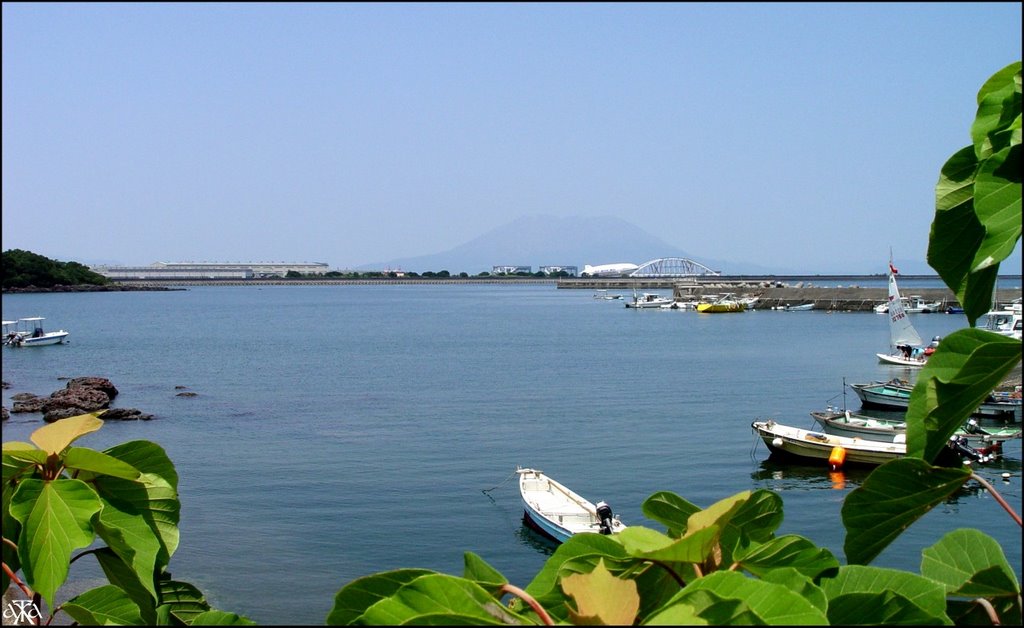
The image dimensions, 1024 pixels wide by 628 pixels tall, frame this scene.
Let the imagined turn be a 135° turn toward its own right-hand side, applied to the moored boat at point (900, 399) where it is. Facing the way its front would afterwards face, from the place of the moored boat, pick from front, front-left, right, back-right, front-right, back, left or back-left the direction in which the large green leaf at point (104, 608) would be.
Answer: back-right

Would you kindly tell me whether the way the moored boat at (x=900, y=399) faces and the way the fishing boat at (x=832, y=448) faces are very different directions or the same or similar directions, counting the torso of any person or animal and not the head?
same or similar directions

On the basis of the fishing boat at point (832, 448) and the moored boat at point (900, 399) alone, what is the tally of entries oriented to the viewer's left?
2

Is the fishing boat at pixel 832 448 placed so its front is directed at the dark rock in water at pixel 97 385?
yes

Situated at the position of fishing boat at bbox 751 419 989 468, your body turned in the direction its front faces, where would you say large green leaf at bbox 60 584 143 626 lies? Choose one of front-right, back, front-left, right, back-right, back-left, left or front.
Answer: left

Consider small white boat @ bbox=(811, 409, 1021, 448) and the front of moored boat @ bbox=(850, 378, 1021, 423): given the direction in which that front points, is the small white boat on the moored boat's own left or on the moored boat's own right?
on the moored boat's own left

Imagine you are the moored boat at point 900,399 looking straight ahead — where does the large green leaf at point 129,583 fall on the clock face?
The large green leaf is roughly at 9 o'clock from the moored boat.

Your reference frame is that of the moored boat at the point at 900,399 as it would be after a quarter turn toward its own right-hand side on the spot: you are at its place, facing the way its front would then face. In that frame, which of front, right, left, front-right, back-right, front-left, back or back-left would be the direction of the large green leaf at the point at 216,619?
back

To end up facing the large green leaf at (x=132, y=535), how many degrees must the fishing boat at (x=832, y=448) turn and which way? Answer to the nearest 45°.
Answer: approximately 90° to its left

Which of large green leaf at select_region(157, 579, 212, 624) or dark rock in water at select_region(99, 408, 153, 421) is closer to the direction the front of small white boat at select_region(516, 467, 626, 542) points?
the dark rock in water

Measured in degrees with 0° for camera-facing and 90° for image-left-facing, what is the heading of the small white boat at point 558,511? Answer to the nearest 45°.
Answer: approximately 135°

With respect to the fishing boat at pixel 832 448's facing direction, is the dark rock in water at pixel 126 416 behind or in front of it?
in front

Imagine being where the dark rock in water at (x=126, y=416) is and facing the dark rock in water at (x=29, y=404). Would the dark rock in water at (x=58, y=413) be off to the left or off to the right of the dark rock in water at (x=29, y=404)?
left

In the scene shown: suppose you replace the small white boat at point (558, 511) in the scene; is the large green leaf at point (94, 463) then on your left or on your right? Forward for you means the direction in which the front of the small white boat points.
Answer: on your left

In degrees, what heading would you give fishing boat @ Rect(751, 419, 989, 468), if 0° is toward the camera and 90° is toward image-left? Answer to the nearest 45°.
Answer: approximately 90°

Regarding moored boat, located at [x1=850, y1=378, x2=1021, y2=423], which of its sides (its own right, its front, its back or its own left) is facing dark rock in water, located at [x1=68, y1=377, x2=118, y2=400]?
front

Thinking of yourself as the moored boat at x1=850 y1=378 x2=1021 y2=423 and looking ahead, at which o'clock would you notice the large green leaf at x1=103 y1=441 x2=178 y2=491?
The large green leaf is roughly at 9 o'clock from the moored boat.

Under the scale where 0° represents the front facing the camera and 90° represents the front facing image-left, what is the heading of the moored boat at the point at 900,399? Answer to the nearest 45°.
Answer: approximately 90°

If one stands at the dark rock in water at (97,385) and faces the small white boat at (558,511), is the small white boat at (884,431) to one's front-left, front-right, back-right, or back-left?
front-left
